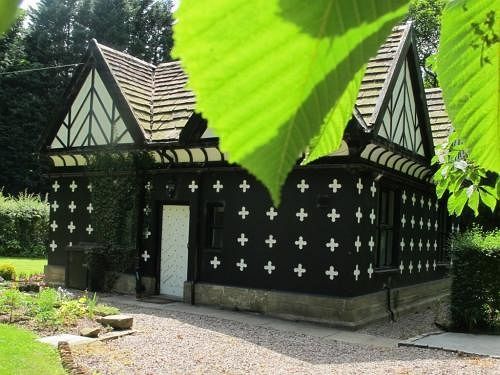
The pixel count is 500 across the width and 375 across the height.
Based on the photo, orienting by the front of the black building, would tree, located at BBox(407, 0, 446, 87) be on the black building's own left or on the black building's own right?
on the black building's own left

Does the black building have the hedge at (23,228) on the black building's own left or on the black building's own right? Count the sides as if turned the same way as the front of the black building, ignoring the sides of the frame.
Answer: on the black building's own right

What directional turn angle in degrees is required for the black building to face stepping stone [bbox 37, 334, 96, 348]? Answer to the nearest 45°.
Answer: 0° — it already faces it

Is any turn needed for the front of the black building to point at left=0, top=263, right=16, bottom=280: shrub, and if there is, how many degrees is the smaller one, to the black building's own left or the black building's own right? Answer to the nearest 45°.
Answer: approximately 90° to the black building's own right

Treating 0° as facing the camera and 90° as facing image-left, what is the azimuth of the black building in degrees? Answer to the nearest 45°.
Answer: approximately 45°
